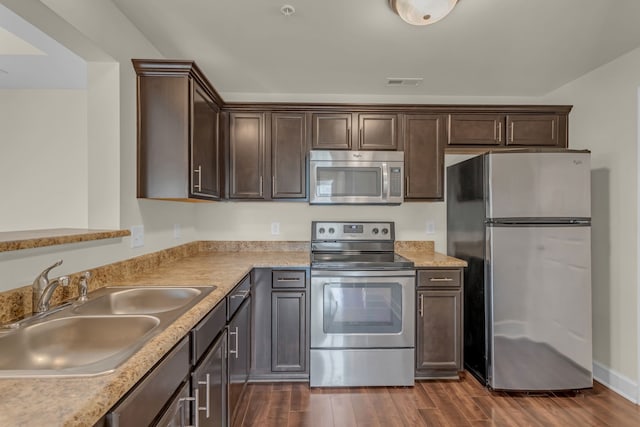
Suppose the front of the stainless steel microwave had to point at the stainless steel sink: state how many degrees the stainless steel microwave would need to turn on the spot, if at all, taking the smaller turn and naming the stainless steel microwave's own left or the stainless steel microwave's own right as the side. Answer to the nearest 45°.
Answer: approximately 45° to the stainless steel microwave's own right

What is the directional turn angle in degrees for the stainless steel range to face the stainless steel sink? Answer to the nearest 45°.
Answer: approximately 45° to its right

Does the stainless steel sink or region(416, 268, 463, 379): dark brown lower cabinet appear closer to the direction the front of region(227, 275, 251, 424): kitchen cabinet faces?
the dark brown lower cabinet

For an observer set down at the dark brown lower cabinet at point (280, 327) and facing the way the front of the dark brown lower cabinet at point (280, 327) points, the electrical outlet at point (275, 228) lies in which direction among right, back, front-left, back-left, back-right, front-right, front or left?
back

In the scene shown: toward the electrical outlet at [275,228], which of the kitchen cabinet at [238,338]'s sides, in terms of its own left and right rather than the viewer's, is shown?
left

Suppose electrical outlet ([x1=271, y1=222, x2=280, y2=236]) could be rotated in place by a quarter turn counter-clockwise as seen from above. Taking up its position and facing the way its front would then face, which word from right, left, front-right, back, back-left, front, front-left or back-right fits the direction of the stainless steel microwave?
front-right

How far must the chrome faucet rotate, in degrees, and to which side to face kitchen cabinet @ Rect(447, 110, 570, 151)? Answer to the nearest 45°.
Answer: approximately 45° to its left

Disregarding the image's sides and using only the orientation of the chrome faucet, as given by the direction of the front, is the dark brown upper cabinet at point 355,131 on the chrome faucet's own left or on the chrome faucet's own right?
on the chrome faucet's own left

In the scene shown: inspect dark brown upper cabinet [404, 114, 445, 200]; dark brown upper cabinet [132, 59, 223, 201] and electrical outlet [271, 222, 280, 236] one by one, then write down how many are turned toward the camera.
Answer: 2
